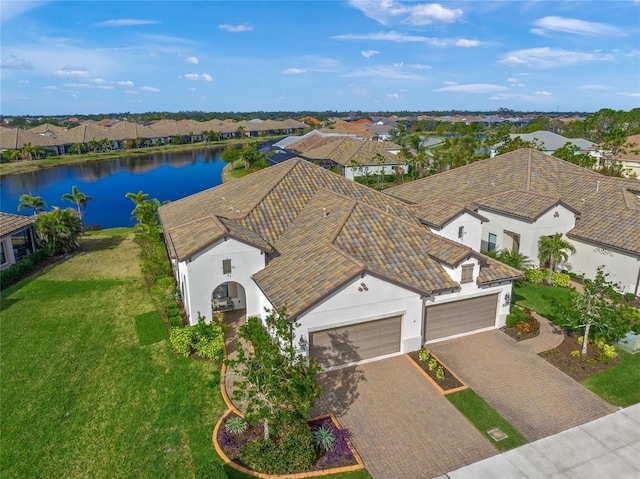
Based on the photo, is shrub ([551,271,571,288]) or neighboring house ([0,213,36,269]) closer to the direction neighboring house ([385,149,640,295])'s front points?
the shrub

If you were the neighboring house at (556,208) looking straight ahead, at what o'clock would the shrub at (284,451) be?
The shrub is roughly at 2 o'clock from the neighboring house.

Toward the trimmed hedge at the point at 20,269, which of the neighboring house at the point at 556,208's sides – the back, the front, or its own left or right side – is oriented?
right

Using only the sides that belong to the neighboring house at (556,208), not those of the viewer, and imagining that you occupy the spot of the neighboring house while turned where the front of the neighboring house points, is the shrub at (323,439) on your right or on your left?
on your right

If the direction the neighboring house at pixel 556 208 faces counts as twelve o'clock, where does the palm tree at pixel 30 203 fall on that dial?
The palm tree is roughly at 4 o'clock from the neighboring house.

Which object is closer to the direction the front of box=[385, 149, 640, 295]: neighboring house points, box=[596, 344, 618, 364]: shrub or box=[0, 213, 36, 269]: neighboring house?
the shrub

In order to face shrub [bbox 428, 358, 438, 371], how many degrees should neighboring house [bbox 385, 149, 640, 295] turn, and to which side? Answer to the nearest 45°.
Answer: approximately 45° to its right

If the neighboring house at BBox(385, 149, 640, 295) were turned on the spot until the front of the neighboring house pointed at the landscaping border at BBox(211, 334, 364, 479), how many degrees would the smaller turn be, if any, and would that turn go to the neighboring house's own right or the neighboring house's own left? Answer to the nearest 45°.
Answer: approximately 45° to the neighboring house's own right

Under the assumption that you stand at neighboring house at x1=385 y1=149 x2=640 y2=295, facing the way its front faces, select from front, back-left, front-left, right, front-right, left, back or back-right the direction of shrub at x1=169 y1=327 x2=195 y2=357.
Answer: right
